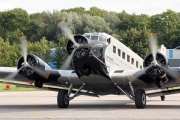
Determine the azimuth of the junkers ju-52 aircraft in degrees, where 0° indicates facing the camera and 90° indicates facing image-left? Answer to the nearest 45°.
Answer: approximately 45°
